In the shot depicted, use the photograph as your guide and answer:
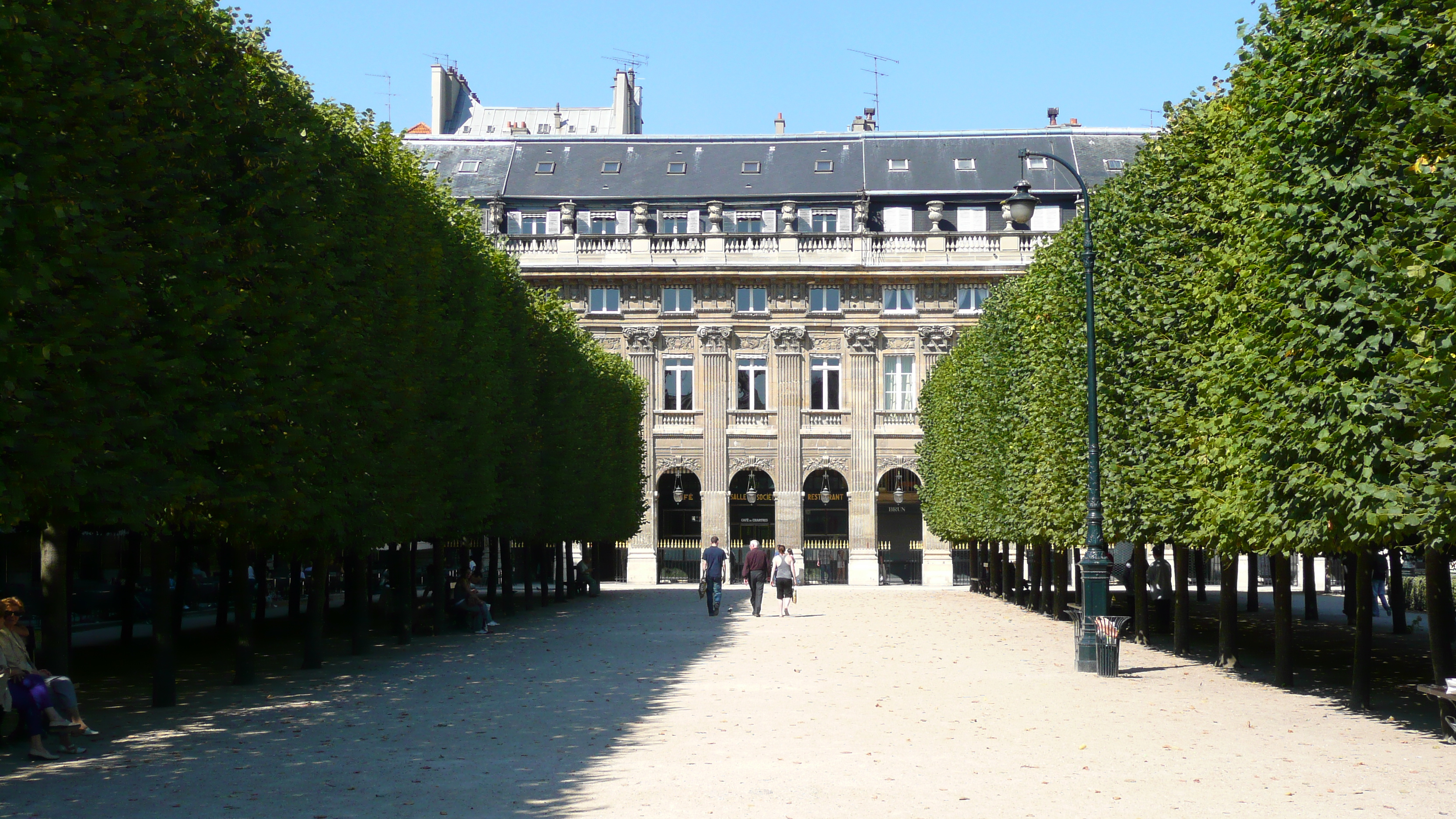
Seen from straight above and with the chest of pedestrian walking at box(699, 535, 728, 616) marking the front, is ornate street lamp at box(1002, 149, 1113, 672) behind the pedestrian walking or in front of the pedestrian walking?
behind

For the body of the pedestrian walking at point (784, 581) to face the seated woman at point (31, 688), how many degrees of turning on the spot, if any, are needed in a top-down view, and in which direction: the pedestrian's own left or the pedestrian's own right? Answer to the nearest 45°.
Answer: approximately 180°

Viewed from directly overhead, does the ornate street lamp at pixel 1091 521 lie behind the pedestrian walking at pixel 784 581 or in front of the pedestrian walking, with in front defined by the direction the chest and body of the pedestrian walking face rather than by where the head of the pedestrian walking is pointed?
behind

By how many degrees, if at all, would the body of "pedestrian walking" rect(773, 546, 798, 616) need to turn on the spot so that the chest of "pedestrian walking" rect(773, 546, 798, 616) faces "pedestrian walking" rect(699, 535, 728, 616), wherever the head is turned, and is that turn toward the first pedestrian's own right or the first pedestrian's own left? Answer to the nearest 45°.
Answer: approximately 90° to the first pedestrian's own left

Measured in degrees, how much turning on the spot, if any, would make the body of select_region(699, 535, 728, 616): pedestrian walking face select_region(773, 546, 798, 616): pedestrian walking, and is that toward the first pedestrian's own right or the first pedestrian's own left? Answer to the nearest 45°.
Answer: approximately 90° to the first pedestrian's own right

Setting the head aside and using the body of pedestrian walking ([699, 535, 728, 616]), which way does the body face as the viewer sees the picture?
away from the camera

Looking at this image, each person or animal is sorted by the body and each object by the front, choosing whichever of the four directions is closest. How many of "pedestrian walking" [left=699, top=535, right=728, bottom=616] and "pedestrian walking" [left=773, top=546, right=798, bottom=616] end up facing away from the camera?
2

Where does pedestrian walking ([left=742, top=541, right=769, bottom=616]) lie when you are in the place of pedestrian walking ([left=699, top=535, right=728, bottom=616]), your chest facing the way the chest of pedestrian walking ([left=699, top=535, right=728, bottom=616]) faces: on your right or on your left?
on your right

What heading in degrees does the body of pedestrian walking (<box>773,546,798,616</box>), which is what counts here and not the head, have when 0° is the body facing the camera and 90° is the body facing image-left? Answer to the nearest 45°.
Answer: approximately 180°

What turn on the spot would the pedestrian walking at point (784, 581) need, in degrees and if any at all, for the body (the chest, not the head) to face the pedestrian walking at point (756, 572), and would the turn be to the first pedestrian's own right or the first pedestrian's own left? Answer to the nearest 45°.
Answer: approximately 90° to the first pedestrian's own left
